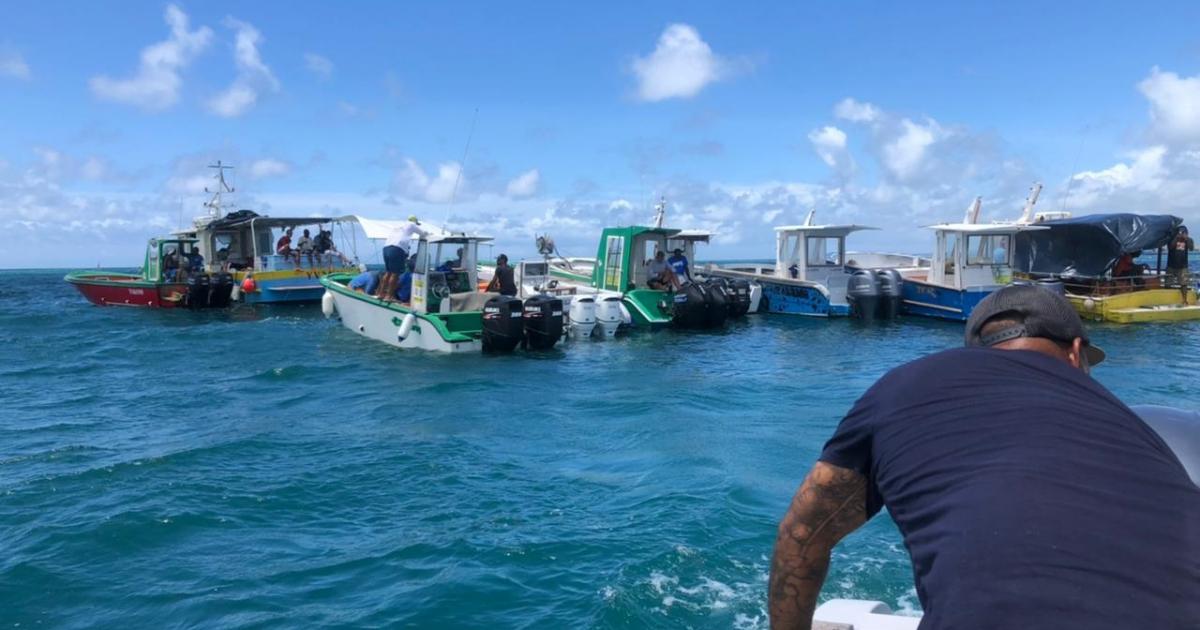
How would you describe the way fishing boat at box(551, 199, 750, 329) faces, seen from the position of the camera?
facing away from the viewer and to the left of the viewer

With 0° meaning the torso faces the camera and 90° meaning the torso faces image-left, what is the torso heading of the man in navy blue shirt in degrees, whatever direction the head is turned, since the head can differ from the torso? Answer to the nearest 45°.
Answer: approximately 180°

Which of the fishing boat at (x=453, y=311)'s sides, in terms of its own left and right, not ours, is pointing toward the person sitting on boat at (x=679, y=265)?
right

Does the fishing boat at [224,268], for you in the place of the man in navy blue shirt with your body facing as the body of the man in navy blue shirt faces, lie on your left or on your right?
on your left

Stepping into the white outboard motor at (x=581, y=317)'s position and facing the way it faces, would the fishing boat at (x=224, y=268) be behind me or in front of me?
in front

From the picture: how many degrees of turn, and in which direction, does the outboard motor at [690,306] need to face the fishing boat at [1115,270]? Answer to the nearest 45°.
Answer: approximately 135° to its right

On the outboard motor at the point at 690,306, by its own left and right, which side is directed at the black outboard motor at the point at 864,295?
right

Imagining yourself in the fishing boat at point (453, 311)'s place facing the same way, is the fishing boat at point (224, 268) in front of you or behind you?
in front

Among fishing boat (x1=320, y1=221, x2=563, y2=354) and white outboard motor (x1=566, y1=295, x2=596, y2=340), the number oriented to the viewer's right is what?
0

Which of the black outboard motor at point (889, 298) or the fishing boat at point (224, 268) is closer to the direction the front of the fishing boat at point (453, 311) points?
the fishing boat

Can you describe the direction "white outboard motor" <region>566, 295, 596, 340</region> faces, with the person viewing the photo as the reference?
facing away from the viewer and to the left of the viewer

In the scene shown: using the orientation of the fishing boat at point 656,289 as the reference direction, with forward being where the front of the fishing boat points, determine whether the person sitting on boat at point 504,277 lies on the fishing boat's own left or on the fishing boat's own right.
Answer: on the fishing boat's own left
